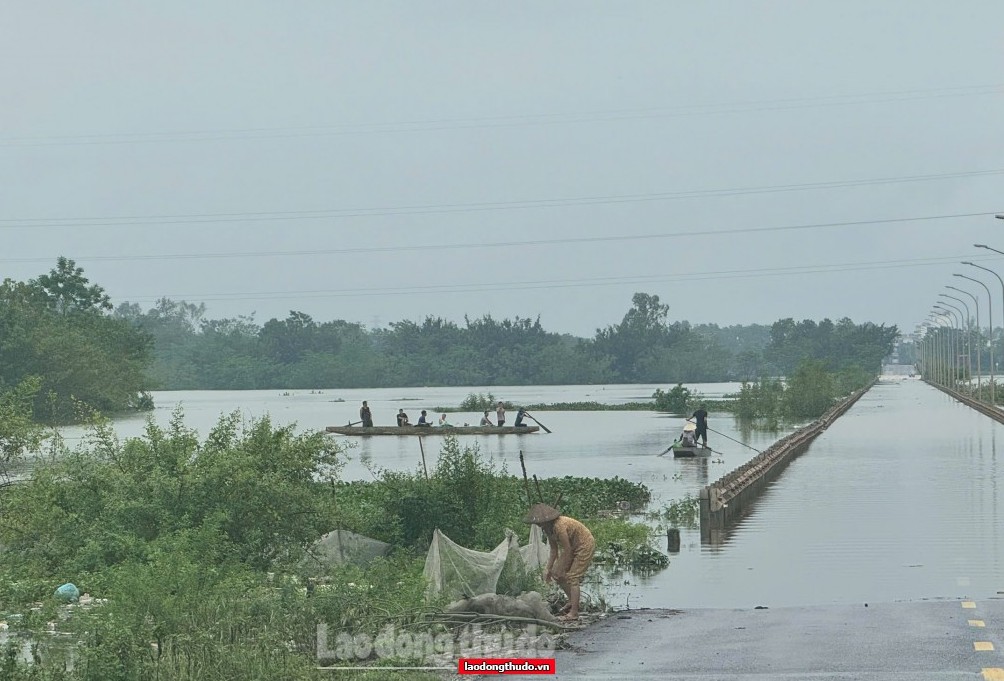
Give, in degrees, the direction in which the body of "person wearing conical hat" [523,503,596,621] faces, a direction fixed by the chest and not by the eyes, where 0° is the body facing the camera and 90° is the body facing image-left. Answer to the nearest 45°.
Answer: approximately 90°

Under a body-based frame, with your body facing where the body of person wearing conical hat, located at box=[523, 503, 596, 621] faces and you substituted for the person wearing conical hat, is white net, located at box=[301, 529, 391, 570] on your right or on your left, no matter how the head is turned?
on your right

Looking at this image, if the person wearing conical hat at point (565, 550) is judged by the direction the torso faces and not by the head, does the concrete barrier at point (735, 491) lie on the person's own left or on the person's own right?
on the person's own right

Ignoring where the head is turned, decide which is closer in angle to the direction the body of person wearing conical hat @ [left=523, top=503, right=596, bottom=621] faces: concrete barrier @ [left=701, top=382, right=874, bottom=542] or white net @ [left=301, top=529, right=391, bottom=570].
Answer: the white net
